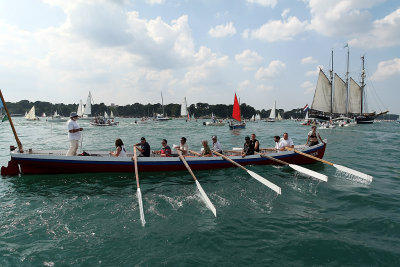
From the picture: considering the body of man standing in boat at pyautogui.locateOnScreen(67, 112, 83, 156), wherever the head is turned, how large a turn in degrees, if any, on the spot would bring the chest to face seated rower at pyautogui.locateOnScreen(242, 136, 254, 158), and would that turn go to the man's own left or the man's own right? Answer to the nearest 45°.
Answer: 0° — they already face them

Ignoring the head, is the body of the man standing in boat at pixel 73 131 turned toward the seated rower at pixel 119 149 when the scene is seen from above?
yes

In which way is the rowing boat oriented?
to the viewer's right

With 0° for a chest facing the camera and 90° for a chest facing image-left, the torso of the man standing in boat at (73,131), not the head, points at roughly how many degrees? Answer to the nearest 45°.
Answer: approximately 270°
